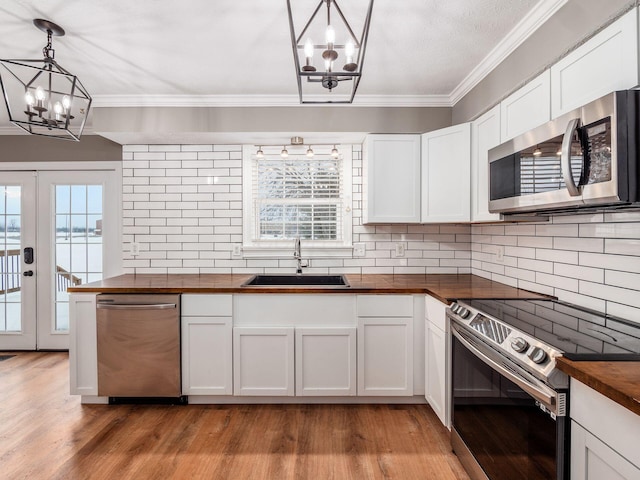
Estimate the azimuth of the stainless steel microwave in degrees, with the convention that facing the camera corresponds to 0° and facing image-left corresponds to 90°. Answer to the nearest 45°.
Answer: approximately 45°

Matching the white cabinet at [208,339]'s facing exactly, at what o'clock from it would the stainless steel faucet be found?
The stainless steel faucet is roughly at 8 o'clock from the white cabinet.

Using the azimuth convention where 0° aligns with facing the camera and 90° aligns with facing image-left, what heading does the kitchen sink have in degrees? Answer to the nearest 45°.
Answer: approximately 0°

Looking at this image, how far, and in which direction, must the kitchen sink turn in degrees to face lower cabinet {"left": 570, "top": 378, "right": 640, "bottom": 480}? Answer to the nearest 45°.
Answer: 0° — it already faces it

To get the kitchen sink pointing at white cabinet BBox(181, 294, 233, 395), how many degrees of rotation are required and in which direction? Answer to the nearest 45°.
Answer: approximately 45° to its right

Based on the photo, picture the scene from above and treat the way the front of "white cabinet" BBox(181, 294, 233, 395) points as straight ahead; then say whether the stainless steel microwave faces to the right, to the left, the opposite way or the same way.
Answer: to the right

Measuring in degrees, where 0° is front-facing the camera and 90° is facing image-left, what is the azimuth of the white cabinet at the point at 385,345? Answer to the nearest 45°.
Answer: approximately 0°
